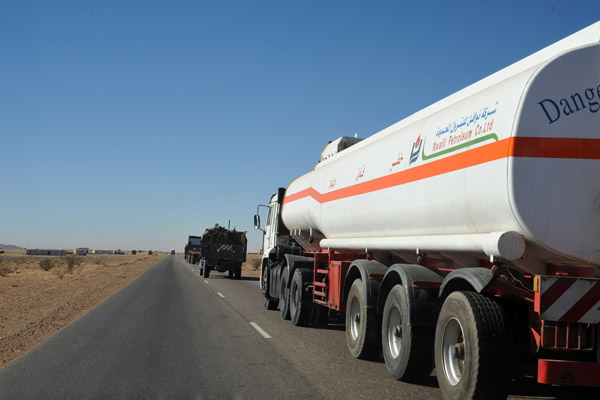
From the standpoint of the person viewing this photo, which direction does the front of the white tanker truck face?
facing away from the viewer and to the left of the viewer
